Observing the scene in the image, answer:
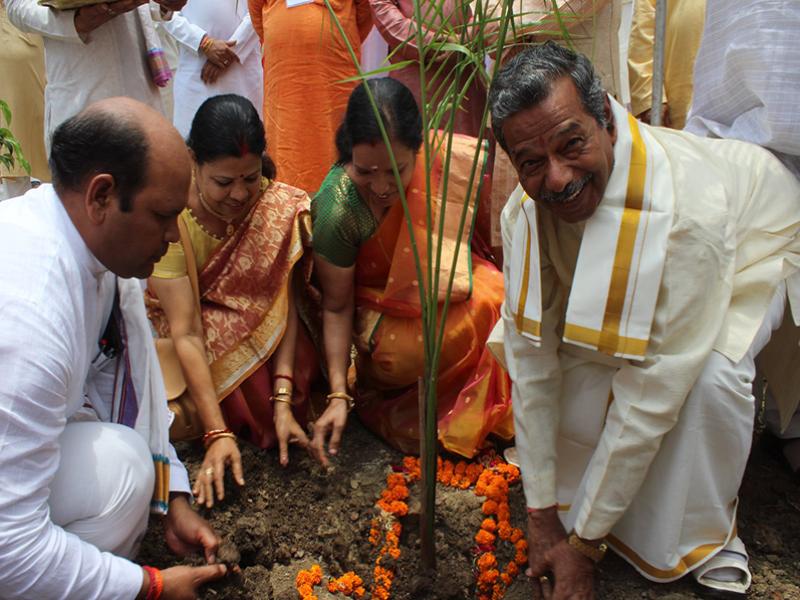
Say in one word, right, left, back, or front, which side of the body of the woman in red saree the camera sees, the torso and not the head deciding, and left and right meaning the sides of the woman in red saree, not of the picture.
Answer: front

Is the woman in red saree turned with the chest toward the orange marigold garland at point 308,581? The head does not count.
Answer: yes

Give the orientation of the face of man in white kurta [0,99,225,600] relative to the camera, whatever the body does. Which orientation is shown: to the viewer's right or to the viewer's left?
to the viewer's right

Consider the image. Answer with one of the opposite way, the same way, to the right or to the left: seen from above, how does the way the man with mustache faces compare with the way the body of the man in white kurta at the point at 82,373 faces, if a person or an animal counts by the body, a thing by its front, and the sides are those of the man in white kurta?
the opposite way

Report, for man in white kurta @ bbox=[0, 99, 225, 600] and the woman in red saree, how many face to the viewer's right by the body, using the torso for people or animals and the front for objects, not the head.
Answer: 1

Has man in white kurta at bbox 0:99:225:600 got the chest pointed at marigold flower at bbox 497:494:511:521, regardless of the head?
yes

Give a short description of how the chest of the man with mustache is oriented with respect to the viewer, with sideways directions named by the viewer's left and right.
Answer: facing the viewer and to the left of the viewer

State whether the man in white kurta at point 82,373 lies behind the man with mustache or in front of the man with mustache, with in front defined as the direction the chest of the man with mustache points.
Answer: in front

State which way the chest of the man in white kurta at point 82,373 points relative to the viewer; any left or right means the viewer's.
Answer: facing to the right of the viewer

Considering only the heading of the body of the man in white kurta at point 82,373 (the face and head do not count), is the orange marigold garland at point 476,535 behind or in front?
in front

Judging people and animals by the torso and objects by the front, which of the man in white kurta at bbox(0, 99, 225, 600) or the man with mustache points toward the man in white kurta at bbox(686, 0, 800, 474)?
the man in white kurta at bbox(0, 99, 225, 600)

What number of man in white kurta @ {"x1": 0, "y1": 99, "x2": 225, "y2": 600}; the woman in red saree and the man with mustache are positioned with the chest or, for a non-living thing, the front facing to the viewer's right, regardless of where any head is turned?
1

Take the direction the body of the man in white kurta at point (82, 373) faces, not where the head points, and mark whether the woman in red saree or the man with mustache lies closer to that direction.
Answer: the man with mustache
